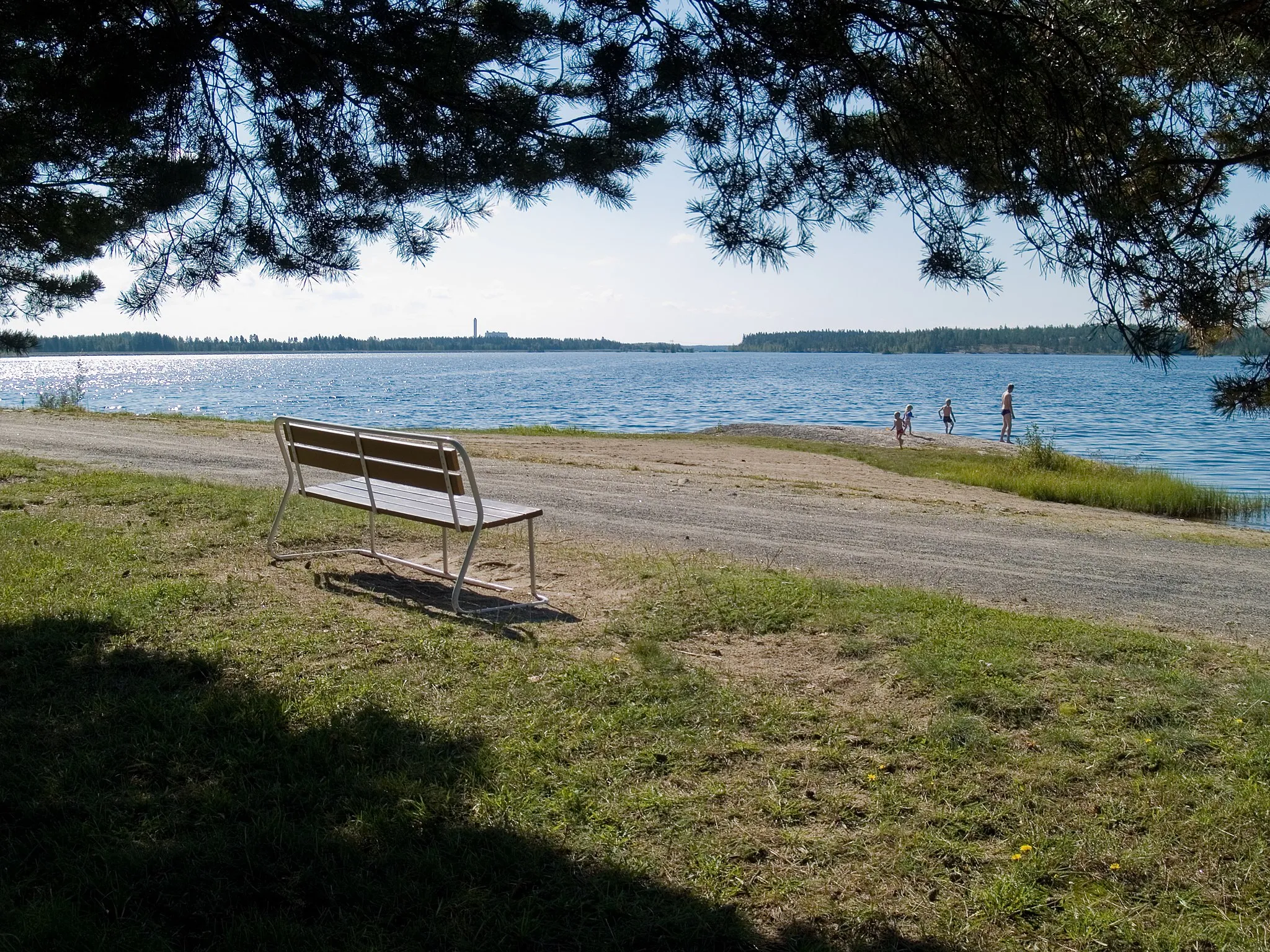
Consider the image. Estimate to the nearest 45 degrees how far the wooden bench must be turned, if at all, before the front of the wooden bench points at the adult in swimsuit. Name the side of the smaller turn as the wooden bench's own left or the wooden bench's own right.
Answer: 0° — it already faces them

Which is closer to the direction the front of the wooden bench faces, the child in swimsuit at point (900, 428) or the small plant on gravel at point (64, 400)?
the child in swimsuit

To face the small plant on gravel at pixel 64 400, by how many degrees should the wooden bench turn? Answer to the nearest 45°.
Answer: approximately 45° to its left

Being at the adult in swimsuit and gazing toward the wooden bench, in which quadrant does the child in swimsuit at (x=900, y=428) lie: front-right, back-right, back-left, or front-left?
front-right

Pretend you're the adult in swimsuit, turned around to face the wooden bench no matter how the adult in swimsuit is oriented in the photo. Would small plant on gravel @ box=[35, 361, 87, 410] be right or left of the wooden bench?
right

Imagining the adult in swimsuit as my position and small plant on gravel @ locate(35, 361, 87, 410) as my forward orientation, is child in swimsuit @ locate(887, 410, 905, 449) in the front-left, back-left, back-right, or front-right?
front-left

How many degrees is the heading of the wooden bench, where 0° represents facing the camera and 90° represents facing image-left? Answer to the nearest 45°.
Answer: approximately 225°

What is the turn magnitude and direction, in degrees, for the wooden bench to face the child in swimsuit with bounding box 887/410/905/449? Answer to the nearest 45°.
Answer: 0° — it already faces them

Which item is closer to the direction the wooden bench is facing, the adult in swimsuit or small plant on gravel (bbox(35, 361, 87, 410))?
the adult in swimsuit
